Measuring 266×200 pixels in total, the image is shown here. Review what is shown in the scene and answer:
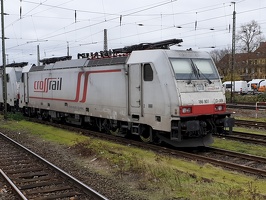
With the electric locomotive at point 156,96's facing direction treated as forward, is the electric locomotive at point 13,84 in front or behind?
behind

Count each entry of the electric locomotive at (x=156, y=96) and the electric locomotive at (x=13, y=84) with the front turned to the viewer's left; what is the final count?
0

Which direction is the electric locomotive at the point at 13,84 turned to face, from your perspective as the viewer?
facing the viewer and to the right of the viewer

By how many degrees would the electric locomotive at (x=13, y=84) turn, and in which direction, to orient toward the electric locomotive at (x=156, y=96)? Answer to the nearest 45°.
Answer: approximately 45° to its right
